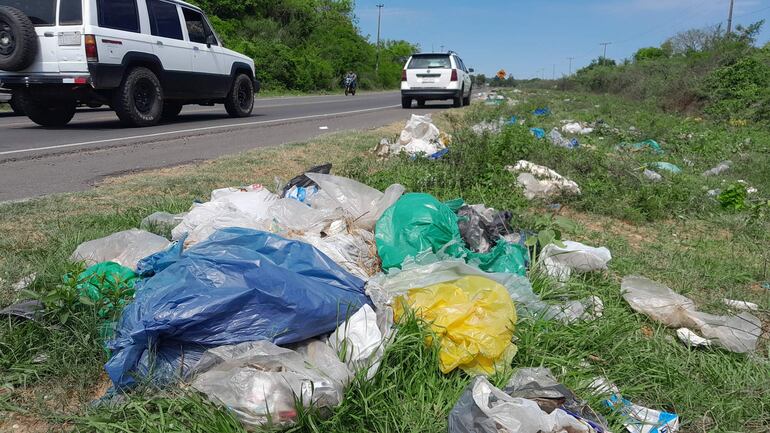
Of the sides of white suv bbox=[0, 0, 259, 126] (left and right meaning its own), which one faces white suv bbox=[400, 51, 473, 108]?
front

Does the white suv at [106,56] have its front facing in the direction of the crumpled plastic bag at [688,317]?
no

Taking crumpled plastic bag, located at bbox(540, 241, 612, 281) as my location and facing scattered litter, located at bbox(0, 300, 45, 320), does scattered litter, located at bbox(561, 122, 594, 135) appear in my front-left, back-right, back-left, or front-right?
back-right

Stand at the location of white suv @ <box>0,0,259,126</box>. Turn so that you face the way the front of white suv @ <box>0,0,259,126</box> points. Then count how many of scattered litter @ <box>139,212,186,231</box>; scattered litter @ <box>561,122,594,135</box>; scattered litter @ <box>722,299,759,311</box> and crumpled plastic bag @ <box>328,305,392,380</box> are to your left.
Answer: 0

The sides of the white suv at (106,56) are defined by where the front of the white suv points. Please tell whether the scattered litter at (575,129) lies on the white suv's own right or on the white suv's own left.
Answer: on the white suv's own right

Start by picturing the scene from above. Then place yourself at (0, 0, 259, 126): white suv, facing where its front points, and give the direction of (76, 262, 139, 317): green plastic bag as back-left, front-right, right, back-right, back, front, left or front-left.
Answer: back-right

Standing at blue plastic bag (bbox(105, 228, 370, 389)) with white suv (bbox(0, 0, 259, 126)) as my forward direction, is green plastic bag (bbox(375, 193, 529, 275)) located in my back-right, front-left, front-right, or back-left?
front-right

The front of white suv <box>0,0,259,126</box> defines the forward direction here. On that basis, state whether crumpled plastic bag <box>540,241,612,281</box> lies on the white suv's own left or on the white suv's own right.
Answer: on the white suv's own right

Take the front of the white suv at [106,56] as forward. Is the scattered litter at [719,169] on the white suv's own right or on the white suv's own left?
on the white suv's own right

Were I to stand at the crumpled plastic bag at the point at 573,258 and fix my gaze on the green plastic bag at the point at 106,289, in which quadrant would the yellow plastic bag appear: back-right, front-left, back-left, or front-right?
front-left

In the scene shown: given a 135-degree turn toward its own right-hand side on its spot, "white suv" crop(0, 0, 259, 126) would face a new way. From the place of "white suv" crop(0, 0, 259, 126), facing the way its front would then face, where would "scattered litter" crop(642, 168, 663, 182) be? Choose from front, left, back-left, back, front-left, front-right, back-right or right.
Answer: front-left

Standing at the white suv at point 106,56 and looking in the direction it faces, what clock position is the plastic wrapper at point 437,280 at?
The plastic wrapper is roughly at 4 o'clock from the white suv.

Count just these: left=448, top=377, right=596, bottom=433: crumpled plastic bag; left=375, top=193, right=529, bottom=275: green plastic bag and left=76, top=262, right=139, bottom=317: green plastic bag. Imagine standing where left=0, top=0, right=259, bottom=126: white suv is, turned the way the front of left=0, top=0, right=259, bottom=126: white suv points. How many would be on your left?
0

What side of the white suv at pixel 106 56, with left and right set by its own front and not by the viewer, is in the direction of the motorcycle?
front

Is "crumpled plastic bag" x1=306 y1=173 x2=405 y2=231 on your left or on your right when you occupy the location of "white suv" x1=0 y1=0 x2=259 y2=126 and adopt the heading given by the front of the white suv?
on your right

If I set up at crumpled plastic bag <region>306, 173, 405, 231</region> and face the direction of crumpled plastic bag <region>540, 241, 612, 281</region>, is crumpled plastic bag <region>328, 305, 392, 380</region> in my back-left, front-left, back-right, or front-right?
front-right

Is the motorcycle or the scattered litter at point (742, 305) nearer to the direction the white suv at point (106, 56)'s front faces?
the motorcycle

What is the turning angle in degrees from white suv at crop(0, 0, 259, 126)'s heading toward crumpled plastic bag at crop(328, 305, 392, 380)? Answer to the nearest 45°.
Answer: approximately 135° to its right

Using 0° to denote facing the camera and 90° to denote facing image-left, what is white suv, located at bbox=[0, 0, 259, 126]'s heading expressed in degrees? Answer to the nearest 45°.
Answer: approximately 225°

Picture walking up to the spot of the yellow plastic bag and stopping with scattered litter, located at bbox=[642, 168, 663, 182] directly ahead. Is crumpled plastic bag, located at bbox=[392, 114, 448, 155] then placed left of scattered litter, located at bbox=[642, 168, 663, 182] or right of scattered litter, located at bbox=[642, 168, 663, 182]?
left
